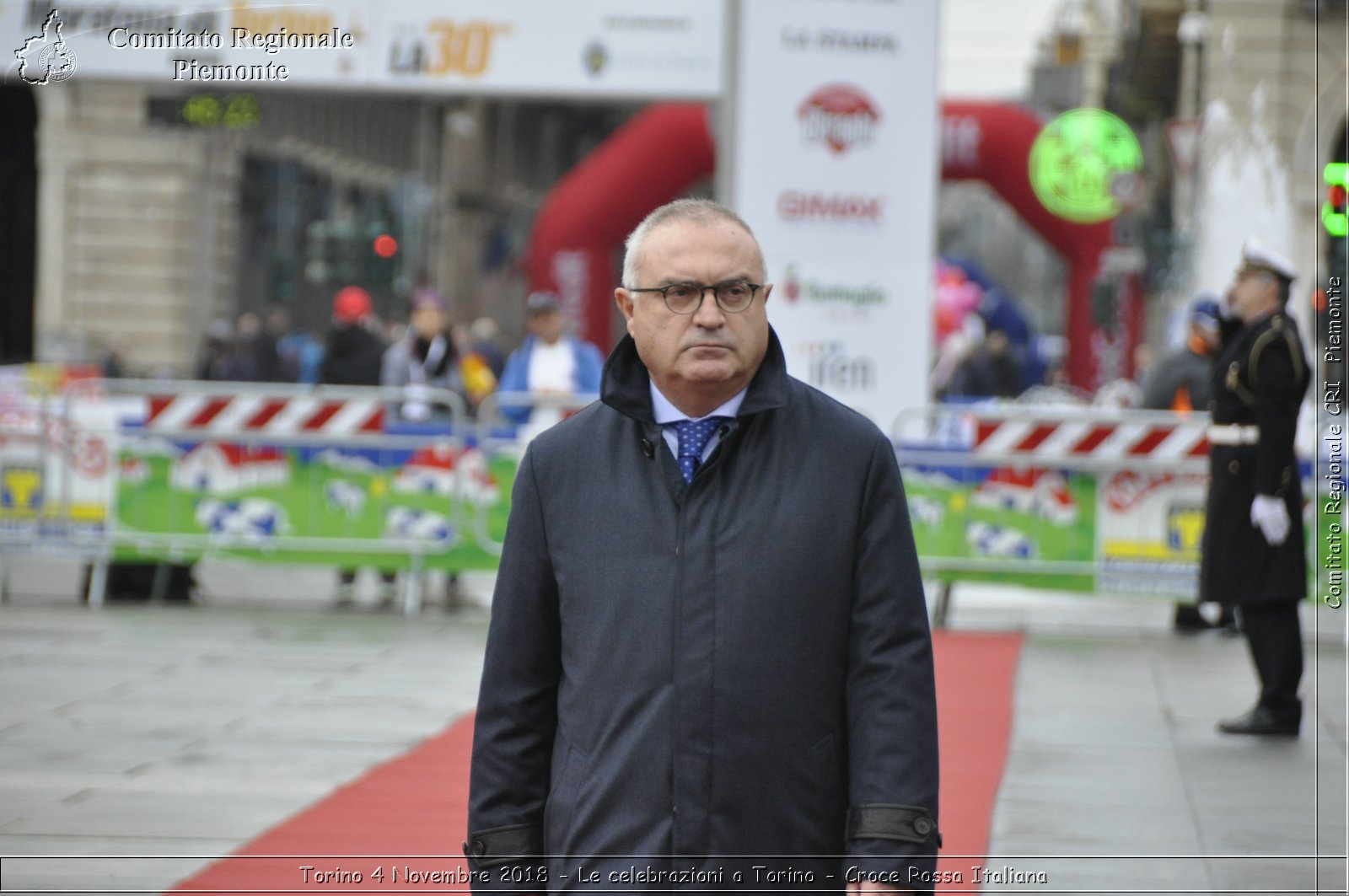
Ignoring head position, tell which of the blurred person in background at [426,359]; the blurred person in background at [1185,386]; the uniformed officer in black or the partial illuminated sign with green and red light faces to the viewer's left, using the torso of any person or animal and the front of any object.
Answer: the uniformed officer in black

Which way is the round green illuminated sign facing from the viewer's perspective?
toward the camera

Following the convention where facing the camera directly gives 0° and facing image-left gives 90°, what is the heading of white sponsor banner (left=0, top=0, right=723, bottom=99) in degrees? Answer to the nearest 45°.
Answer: approximately 0°

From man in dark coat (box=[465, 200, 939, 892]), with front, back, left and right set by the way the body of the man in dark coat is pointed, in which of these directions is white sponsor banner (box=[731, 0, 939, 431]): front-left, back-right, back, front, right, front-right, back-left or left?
back

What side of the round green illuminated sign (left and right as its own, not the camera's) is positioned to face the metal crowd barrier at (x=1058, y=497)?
front

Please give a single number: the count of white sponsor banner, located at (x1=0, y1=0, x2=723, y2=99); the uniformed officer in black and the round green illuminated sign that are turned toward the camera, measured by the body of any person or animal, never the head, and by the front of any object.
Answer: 2

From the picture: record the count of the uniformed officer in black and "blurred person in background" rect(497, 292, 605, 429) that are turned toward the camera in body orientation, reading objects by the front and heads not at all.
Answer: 1

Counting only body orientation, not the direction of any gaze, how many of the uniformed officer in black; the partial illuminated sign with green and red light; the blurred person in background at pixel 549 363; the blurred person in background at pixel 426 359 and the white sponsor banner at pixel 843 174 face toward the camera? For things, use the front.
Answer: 4

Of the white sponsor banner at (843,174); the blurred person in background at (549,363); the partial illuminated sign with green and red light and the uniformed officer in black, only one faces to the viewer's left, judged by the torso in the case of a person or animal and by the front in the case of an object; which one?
the uniformed officer in black

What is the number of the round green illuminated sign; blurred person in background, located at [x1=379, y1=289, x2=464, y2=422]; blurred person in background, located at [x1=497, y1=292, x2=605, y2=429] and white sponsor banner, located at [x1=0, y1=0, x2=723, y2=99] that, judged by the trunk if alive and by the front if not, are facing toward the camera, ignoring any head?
4

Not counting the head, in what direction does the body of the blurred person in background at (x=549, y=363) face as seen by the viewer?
toward the camera

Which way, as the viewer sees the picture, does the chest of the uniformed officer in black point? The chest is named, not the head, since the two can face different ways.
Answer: to the viewer's left

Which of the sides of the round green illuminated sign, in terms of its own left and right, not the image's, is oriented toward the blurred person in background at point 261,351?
right

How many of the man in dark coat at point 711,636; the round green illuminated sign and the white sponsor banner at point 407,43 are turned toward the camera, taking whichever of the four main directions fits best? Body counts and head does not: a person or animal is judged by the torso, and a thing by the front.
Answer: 3

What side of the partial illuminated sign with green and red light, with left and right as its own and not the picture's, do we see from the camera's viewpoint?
front
